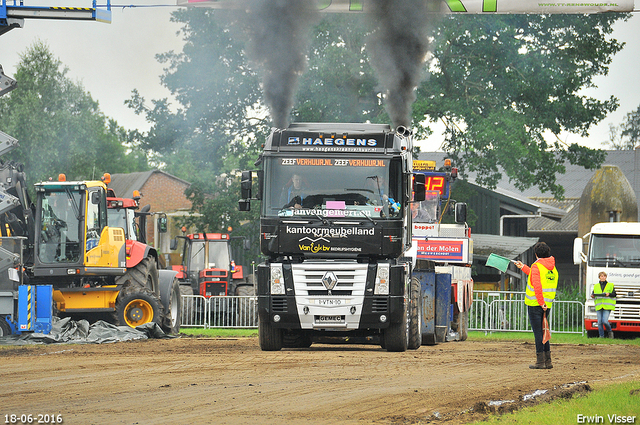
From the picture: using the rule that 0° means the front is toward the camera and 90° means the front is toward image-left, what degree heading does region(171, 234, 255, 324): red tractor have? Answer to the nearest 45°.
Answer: approximately 0°

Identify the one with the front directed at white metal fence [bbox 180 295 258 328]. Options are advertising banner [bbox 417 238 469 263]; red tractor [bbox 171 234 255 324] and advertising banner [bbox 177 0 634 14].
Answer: the red tractor

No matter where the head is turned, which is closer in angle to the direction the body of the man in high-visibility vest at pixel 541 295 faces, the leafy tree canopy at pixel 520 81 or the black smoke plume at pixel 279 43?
the black smoke plume

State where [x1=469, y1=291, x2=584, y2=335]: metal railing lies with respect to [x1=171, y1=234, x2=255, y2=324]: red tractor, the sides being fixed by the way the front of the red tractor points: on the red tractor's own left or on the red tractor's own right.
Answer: on the red tractor's own left

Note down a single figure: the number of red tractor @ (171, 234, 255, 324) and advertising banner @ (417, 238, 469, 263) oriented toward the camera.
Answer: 2

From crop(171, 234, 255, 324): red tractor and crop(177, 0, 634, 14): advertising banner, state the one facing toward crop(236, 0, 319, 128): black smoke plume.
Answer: the red tractor

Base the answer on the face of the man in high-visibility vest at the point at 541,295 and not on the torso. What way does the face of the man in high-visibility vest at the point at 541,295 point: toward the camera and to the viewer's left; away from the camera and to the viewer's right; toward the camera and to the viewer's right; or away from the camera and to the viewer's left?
away from the camera and to the viewer's left

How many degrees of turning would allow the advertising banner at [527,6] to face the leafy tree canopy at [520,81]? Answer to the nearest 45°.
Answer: approximately 180°
